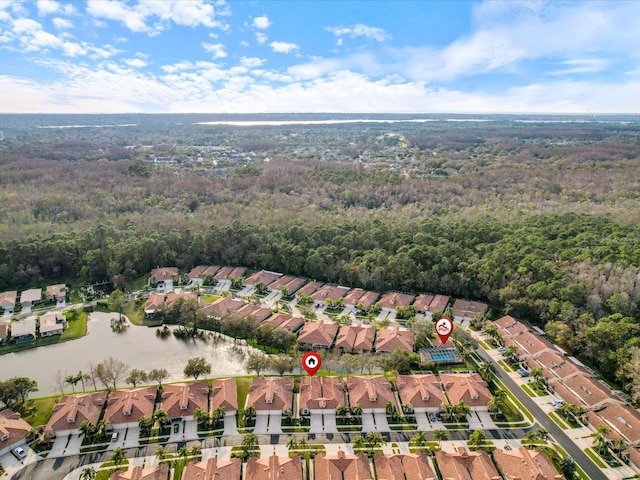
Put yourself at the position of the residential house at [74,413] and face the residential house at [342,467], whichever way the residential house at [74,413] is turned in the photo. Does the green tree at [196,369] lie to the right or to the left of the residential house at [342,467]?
left

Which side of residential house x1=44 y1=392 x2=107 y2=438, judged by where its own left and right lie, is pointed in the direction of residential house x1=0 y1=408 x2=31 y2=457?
right

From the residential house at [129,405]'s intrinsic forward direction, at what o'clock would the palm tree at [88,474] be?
The palm tree is roughly at 1 o'clock from the residential house.

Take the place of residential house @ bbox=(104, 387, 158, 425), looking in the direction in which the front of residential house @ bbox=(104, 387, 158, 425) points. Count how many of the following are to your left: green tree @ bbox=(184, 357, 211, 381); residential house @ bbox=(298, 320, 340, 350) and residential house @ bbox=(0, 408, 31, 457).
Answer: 2

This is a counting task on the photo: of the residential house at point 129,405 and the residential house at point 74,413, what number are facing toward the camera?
2

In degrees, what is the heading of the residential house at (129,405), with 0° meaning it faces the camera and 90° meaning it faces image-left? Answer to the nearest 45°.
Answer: approximately 0°

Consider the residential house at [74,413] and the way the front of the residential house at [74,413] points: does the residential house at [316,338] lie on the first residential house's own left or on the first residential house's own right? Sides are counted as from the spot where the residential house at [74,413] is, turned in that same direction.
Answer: on the first residential house's own left

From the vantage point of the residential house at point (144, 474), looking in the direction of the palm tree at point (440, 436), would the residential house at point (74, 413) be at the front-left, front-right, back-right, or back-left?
back-left

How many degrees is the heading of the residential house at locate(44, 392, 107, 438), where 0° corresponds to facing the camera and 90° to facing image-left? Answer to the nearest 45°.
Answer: approximately 0°

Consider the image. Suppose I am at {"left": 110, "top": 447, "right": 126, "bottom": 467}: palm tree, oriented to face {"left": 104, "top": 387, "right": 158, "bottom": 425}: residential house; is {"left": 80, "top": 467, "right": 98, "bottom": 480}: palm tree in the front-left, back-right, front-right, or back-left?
back-left
